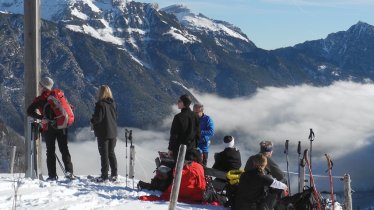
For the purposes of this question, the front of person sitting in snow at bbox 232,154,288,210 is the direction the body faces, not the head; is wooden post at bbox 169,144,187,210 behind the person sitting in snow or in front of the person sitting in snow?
behind

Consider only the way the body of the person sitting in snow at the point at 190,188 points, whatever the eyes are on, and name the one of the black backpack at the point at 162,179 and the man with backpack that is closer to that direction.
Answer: the man with backpack

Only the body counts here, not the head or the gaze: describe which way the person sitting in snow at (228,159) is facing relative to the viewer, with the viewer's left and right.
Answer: facing away from the viewer

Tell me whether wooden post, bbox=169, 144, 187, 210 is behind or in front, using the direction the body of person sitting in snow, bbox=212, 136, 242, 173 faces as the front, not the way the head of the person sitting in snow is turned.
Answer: behind

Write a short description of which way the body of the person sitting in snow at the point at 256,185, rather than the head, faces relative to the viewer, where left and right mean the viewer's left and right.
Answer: facing away from the viewer and to the right of the viewer

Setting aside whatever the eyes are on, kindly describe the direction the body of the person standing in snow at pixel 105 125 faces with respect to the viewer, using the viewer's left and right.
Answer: facing away from the viewer and to the left of the viewer

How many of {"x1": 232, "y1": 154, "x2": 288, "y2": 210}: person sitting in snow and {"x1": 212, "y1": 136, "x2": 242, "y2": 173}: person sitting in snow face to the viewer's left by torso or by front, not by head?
0
